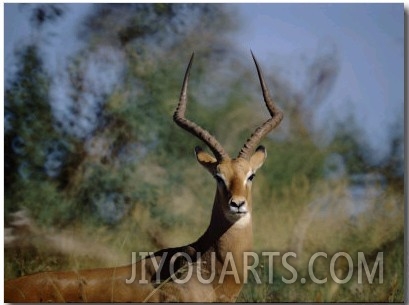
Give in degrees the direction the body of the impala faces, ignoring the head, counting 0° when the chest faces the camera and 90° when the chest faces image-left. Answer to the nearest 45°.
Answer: approximately 270°
